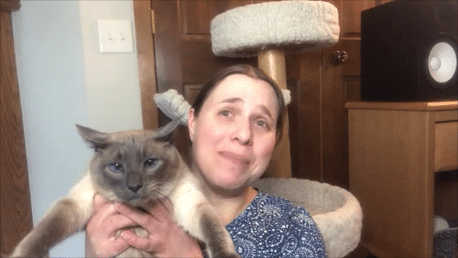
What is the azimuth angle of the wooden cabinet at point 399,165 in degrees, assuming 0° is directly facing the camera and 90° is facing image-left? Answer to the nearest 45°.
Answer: approximately 315°

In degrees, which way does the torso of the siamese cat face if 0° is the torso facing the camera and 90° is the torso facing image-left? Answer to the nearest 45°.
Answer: approximately 0°

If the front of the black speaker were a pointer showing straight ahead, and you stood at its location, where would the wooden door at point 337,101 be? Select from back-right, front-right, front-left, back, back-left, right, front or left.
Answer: back

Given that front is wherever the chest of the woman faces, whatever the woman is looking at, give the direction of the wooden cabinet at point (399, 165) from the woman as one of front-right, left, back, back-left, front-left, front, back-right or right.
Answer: back-left

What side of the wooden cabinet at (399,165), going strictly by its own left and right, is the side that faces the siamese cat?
right
